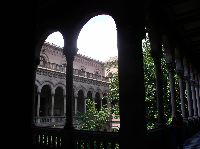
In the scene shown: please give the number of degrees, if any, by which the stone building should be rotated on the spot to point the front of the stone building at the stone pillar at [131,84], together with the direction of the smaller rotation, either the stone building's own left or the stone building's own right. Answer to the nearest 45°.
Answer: approximately 45° to the stone building's own right

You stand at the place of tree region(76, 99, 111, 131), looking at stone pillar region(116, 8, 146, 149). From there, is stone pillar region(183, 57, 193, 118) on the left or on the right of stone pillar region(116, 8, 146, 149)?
left

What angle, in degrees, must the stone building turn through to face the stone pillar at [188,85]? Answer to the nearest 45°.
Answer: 0° — it already faces it

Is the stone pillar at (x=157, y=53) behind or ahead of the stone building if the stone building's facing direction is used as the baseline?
ahead

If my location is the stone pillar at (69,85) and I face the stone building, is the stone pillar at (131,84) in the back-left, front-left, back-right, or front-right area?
back-right

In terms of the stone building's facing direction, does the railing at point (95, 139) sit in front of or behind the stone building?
in front

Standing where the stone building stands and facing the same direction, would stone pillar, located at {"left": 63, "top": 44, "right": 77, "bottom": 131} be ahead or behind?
ahead

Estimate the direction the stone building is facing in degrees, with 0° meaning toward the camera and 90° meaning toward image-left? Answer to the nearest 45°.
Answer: approximately 315°
